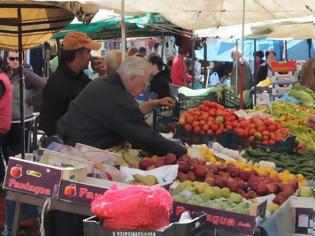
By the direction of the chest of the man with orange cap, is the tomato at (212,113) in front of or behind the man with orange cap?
in front

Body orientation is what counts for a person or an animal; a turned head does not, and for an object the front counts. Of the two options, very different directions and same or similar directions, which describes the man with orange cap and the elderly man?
same or similar directions

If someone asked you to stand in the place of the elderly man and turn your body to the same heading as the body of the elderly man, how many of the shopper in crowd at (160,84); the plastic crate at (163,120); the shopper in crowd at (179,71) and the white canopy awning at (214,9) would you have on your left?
4

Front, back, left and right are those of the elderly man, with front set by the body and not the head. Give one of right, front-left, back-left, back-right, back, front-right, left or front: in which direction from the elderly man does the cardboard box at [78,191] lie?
right

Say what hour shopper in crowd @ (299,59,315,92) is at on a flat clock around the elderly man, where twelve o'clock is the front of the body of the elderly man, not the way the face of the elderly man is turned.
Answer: The shopper in crowd is roughly at 10 o'clock from the elderly man.

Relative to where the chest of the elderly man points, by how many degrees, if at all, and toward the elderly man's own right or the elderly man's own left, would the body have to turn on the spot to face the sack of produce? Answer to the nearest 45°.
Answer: approximately 90° to the elderly man's own right

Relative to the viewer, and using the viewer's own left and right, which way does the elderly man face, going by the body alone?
facing to the right of the viewer

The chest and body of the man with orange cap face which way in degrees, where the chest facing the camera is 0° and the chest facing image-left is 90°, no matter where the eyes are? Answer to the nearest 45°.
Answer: approximately 270°

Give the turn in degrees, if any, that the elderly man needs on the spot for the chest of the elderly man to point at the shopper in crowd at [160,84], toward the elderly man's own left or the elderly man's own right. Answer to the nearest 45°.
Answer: approximately 90° to the elderly man's own left

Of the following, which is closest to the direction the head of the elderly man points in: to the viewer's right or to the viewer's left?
to the viewer's right

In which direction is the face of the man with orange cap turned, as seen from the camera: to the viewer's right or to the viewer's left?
to the viewer's right

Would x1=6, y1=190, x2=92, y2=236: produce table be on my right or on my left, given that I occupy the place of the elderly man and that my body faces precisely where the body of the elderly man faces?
on my right
